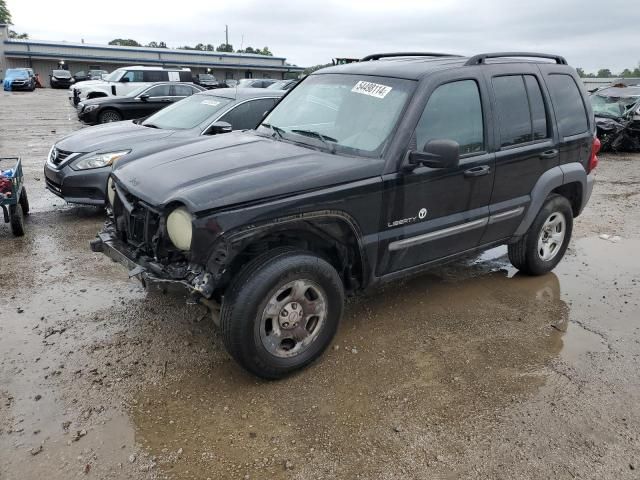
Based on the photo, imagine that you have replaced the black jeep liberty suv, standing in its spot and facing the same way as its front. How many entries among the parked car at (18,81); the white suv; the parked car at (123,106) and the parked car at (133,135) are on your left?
0

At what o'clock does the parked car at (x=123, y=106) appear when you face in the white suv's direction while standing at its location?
The parked car is roughly at 9 o'clock from the white suv.

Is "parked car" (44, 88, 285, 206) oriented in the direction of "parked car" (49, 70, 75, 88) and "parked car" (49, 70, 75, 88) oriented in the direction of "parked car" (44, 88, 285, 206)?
no

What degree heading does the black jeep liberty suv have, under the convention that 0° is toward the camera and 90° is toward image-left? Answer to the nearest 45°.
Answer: approximately 45°

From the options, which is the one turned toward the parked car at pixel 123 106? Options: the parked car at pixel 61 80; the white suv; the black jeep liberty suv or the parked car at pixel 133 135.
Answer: the parked car at pixel 61 80

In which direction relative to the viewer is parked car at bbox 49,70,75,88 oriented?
toward the camera

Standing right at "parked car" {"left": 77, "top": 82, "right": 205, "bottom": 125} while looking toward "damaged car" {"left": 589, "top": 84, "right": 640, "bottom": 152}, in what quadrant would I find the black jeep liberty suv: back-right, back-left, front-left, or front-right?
front-right

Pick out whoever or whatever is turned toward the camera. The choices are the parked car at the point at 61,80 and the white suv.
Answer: the parked car

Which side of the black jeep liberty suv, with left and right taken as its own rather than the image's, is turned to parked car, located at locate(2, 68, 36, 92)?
right

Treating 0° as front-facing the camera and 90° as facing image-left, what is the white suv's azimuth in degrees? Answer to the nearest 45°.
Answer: approximately 90°

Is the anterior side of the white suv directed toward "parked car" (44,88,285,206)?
no

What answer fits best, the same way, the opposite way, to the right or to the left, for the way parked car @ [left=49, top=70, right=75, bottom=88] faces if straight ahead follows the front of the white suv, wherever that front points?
to the left

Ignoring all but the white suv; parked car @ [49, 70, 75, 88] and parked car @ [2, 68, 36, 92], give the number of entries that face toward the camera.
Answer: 2

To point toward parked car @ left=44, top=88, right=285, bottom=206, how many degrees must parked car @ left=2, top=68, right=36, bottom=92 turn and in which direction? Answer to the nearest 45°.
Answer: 0° — it already faces it

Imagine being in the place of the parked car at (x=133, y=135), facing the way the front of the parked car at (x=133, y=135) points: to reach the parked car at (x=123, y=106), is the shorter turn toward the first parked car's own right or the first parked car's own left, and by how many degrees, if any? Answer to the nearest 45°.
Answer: approximately 135° to the first parked car's own right

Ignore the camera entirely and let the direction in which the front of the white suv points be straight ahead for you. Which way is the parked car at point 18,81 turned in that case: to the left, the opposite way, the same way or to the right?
to the left

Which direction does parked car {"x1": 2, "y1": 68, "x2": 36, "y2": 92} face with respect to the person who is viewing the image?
facing the viewer

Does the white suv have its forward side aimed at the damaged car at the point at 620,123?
no

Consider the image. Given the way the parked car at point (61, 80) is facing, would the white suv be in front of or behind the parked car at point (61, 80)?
in front
